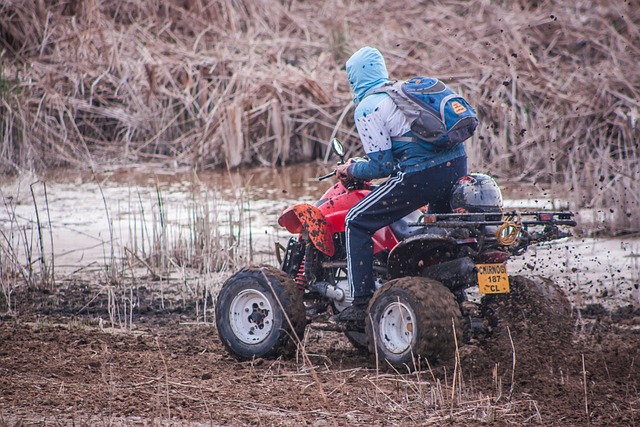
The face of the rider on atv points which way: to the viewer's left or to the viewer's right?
to the viewer's left

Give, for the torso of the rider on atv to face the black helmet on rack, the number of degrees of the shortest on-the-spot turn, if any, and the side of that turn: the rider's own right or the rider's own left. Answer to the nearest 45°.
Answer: approximately 135° to the rider's own right

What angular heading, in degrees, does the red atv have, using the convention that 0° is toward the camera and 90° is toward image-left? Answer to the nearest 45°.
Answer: approximately 135°

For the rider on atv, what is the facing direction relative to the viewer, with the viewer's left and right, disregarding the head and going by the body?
facing away from the viewer and to the left of the viewer
